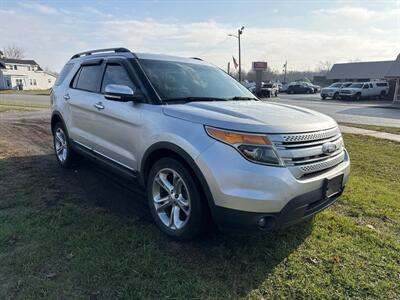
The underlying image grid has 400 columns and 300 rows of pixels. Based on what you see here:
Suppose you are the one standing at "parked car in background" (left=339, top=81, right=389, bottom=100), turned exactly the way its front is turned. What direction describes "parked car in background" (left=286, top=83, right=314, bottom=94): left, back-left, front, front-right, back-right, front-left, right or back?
right

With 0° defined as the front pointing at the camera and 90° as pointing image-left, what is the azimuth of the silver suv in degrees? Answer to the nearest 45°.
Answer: approximately 315°

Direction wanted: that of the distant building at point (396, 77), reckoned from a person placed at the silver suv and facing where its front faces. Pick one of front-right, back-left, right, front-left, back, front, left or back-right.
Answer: left

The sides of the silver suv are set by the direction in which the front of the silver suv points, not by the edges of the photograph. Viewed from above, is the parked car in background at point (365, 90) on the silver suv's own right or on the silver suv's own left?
on the silver suv's own left

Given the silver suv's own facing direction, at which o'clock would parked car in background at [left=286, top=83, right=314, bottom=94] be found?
The parked car in background is roughly at 8 o'clock from the silver suv.

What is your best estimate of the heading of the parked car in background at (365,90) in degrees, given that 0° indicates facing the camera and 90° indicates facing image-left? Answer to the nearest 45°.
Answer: approximately 45°

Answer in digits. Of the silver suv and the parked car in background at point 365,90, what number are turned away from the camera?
0

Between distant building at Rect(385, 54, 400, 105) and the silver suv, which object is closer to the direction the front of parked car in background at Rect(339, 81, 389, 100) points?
the silver suv

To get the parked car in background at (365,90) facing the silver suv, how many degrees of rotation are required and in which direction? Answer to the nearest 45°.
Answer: approximately 45° to its left
